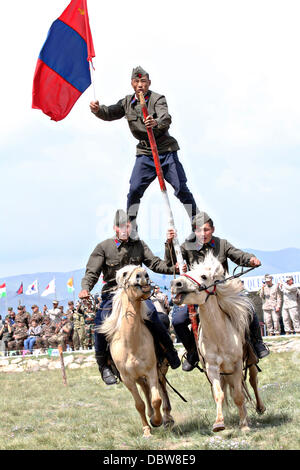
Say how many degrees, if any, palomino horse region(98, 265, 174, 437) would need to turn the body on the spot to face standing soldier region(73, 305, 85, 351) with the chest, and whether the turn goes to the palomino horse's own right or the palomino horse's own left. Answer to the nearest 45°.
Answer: approximately 180°

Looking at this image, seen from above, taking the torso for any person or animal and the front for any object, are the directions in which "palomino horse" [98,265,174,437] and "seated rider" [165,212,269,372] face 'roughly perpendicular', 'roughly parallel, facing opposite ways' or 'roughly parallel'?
roughly parallel

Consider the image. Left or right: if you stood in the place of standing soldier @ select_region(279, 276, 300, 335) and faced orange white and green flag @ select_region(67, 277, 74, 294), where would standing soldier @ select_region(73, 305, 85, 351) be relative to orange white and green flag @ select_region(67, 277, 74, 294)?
left

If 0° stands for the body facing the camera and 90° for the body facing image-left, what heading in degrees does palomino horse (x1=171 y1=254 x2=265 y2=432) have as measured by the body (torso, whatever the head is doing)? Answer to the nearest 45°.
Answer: approximately 0°

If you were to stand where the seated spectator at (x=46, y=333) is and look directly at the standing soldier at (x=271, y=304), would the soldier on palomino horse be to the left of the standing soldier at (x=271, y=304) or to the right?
right

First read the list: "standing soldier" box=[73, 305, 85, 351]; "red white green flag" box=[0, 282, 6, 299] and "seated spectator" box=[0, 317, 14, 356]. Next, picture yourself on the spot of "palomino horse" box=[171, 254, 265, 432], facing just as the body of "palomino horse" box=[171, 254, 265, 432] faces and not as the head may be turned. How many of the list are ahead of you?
0

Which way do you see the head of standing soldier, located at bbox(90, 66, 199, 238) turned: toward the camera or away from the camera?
toward the camera

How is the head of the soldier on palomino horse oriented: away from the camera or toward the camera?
toward the camera

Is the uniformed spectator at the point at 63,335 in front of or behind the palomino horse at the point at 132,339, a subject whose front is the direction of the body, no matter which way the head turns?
behind

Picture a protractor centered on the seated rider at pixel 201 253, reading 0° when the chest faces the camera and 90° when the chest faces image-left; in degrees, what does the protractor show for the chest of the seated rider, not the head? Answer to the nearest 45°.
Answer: approximately 0°

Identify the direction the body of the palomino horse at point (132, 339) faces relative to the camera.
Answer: toward the camera

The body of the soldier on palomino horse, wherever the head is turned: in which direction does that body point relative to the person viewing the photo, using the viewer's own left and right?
facing the viewer

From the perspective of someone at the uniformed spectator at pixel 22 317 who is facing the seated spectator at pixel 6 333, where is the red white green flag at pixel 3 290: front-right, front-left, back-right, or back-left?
back-right
